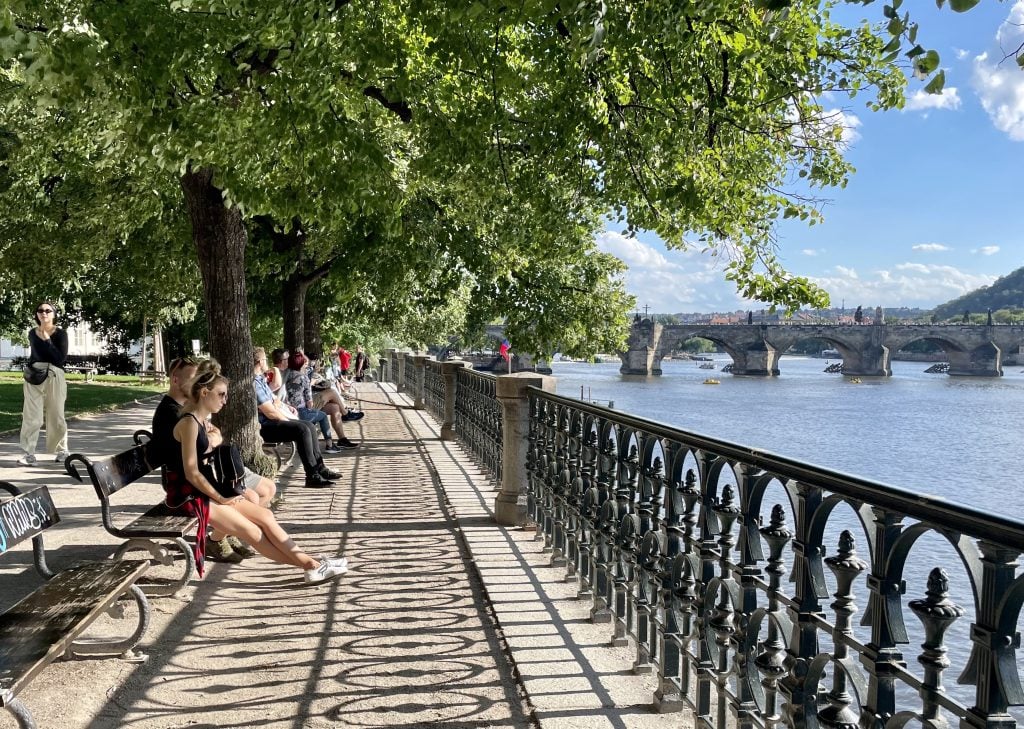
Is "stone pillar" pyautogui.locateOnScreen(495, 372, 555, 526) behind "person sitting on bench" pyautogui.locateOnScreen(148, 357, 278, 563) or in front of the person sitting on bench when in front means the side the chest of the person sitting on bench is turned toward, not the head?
in front

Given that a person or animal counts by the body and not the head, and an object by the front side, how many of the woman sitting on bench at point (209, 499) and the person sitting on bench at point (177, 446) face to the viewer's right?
2

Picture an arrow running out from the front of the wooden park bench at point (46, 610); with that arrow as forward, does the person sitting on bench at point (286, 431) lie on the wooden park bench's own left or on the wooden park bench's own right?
on the wooden park bench's own left

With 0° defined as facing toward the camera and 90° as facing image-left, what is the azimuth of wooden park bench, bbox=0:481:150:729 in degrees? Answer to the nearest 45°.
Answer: approximately 315°

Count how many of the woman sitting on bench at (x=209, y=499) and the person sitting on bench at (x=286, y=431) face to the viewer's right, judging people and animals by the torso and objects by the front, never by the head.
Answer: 2

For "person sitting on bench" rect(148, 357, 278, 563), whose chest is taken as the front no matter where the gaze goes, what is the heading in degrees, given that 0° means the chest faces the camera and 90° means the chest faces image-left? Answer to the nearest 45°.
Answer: approximately 270°

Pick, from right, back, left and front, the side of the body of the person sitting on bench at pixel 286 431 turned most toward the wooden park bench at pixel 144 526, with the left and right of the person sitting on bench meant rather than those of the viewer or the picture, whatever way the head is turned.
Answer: right

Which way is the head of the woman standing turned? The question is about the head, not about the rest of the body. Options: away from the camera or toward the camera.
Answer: toward the camera

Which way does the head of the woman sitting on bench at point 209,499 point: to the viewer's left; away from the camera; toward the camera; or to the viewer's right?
to the viewer's right

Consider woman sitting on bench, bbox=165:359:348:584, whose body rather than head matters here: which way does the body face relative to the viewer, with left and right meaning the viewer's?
facing to the right of the viewer

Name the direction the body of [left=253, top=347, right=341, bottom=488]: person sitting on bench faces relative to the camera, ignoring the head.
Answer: to the viewer's right

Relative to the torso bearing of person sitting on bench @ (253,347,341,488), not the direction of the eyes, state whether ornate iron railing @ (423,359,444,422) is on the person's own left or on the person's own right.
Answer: on the person's own left

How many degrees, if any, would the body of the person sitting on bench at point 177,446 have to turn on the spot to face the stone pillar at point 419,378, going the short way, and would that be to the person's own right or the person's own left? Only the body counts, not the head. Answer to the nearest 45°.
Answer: approximately 90° to the person's own left

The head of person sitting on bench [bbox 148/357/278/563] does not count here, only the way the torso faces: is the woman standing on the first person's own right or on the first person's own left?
on the first person's own left

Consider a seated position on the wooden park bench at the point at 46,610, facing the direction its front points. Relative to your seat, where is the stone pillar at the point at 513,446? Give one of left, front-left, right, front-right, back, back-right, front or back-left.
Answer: left

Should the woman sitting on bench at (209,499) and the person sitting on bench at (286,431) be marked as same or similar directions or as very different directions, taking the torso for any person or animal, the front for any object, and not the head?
same or similar directions

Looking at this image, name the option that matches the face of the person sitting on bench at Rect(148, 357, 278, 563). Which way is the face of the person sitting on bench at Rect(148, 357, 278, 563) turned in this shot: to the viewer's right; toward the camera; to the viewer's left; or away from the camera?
to the viewer's right

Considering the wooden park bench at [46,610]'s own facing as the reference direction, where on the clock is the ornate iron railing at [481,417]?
The ornate iron railing is roughly at 9 o'clock from the wooden park bench.
